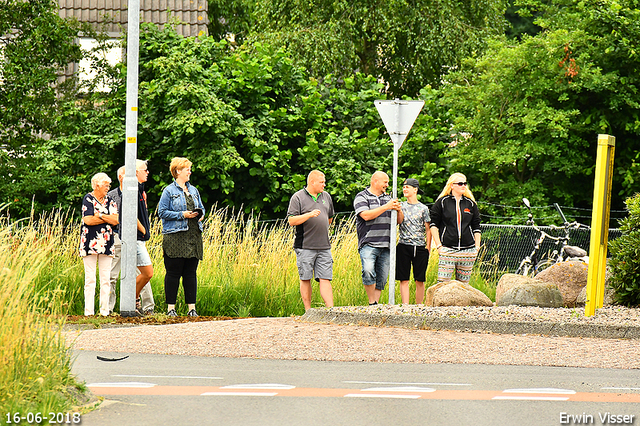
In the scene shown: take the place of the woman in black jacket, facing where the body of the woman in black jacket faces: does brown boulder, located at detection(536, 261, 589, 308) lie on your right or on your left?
on your left

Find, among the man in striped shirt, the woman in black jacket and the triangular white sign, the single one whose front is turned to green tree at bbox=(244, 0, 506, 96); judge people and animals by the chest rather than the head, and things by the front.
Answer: the triangular white sign

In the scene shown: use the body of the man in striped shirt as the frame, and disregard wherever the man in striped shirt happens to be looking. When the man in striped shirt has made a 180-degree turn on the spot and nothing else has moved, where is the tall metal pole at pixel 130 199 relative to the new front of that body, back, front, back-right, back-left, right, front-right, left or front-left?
front-left

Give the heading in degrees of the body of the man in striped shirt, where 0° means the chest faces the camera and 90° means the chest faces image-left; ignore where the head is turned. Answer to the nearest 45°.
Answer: approximately 315°

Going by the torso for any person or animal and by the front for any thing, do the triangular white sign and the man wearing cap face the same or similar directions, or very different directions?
very different directions

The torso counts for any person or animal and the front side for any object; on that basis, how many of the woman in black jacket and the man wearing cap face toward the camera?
2

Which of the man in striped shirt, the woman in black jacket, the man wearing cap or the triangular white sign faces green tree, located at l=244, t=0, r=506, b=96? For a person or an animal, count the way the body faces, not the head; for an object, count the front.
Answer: the triangular white sign

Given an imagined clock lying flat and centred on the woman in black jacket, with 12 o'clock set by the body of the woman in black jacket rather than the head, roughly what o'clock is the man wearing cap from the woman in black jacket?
The man wearing cap is roughly at 3 o'clock from the woman in black jacket.

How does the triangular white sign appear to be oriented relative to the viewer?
away from the camera

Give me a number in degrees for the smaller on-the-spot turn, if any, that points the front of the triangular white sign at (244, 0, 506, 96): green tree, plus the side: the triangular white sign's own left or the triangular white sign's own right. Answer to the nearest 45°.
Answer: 0° — it already faces it

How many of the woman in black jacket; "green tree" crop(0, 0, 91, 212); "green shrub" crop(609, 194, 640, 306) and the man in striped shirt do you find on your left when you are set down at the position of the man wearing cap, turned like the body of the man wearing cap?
2

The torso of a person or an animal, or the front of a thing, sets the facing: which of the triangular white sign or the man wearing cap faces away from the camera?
the triangular white sign

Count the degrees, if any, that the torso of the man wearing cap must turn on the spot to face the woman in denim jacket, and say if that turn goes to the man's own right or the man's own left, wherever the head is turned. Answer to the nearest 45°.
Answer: approximately 90° to the man's own right
